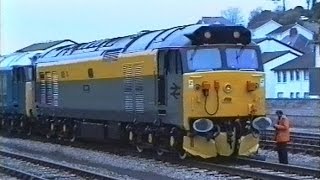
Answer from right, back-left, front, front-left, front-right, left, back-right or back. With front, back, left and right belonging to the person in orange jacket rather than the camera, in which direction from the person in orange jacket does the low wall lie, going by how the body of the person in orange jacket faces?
right

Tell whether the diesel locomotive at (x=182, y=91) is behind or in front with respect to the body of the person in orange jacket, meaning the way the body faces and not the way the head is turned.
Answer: in front

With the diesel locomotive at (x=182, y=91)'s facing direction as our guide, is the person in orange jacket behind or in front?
in front

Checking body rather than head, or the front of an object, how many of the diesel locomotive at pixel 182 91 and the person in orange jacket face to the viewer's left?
1

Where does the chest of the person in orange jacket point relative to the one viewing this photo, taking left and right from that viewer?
facing to the left of the viewer

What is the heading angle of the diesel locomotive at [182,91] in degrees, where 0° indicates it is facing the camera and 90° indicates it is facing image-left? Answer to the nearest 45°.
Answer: approximately 315°
